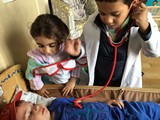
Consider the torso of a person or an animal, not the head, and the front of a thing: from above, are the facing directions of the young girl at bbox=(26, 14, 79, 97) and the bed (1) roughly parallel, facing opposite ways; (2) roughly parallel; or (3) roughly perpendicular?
roughly perpendicular

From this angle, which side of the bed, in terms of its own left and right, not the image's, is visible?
right

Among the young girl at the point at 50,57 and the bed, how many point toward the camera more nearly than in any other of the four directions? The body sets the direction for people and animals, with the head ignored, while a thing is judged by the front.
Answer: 1

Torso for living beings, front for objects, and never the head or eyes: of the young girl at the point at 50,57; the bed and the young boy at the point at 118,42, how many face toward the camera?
2

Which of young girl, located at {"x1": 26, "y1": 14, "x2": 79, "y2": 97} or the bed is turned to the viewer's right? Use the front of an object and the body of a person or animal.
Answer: the bed

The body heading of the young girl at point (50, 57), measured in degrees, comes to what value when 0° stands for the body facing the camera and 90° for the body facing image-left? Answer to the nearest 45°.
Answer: approximately 0°

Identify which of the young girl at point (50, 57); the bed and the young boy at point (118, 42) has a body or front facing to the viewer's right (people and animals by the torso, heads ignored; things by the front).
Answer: the bed

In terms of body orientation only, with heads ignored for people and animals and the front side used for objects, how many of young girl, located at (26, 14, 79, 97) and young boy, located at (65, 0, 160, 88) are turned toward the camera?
2
